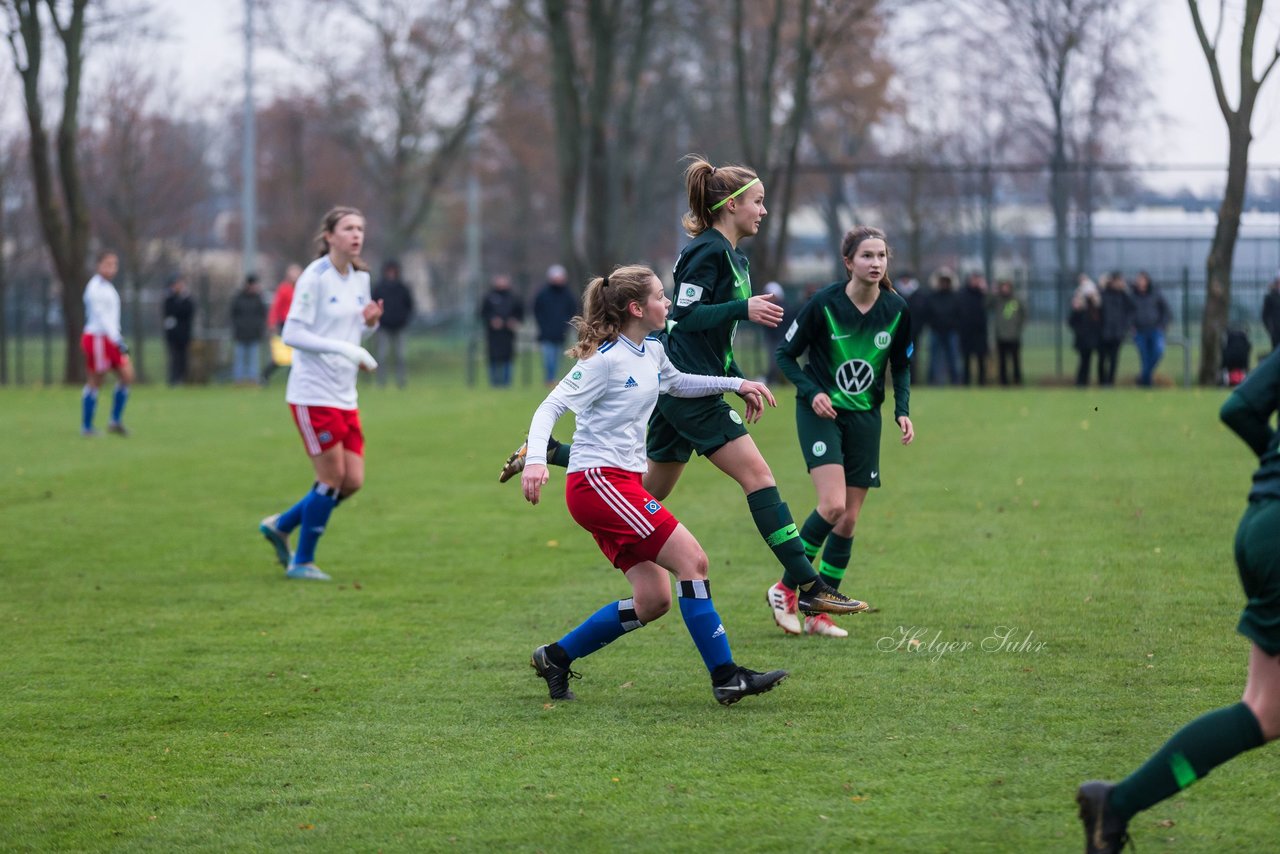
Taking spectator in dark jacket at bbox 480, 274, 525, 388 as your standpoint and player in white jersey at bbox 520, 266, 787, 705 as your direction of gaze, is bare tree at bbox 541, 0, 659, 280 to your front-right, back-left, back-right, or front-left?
back-left

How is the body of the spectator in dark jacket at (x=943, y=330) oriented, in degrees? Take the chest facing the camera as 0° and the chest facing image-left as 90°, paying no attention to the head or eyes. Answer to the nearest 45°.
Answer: approximately 0°

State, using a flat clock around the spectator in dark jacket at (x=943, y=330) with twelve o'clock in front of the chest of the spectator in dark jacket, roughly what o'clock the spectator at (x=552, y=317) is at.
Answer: The spectator is roughly at 3 o'clock from the spectator in dark jacket.

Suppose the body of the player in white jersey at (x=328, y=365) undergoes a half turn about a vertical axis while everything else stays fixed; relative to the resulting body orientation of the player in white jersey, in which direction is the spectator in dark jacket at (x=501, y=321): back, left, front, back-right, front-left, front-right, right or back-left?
front-right

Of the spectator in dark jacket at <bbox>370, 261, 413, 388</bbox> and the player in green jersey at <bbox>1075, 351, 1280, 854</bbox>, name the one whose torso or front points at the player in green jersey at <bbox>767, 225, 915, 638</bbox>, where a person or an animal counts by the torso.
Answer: the spectator in dark jacket

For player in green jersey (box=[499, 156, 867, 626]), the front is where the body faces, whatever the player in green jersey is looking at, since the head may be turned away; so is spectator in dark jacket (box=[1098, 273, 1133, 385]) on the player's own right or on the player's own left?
on the player's own left

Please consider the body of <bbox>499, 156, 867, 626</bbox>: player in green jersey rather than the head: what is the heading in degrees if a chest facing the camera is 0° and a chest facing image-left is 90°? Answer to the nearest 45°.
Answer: approximately 270°

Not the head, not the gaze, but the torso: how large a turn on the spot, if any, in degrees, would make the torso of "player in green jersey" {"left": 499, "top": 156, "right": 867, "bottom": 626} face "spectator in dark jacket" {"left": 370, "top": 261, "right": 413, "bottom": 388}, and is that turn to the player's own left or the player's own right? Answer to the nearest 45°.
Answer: approximately 90° to the player's own left

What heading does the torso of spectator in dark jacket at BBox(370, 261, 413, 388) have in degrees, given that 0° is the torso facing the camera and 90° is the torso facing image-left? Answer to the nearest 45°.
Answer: approximately 0°

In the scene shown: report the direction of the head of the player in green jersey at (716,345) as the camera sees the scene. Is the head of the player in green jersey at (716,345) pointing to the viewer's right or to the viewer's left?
to the viewer's right

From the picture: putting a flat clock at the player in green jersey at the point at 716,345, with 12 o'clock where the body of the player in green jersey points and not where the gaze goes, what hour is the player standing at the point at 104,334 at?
The player standing is roughly at 8 o'clock from the player in green jersey.

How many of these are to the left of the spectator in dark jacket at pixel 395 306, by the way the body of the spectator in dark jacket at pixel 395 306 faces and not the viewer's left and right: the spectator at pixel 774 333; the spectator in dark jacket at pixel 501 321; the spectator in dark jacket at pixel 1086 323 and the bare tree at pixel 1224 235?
4
